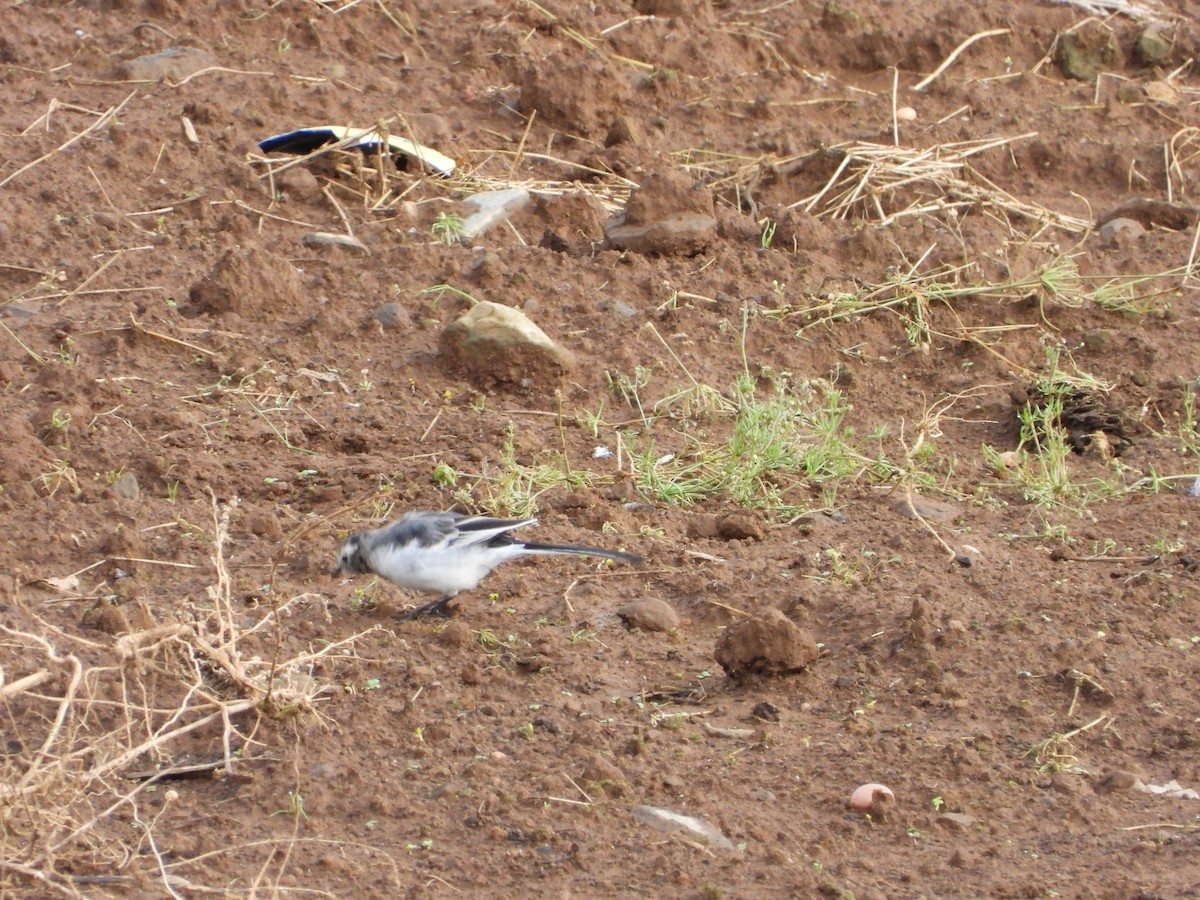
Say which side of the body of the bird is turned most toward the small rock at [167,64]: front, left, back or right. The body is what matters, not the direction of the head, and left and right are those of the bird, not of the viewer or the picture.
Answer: right

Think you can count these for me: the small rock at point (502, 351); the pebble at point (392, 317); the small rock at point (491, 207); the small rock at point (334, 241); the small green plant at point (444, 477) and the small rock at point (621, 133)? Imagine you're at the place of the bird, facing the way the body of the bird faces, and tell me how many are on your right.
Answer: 6

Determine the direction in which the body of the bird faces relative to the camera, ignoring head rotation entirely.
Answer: to the viewer's left

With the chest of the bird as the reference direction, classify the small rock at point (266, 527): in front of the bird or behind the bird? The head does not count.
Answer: in front

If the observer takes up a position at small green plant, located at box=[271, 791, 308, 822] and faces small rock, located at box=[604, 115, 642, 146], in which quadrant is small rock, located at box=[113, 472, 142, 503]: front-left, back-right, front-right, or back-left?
front-left

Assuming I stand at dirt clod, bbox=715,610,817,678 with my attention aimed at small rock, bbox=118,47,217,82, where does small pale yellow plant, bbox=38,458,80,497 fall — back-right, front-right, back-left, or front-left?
front-left

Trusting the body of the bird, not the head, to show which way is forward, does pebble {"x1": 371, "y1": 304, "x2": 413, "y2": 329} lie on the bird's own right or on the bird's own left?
on the bird's own right

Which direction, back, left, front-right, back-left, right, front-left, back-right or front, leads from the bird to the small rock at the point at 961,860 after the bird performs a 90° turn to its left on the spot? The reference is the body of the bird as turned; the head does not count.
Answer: front-left

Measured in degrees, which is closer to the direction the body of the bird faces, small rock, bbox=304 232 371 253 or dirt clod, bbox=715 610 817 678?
the small rock

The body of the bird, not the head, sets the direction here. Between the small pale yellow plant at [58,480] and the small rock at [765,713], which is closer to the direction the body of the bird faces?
the small pale yellow plant

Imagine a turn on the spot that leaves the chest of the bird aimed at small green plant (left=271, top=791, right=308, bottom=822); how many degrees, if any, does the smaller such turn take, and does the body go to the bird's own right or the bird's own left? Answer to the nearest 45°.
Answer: approximately 90° to the bird's own left

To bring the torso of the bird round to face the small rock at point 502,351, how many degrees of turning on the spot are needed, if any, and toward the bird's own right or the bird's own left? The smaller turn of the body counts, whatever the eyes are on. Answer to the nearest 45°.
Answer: approximately 90° to the bird's own right

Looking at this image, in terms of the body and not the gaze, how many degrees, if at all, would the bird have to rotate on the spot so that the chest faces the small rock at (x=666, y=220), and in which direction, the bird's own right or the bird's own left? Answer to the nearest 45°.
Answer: approximately 90° to the bird's own right

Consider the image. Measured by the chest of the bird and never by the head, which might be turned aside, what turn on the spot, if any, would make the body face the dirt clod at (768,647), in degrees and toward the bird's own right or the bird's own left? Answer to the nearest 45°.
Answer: approximately 135° to the bird's own left
